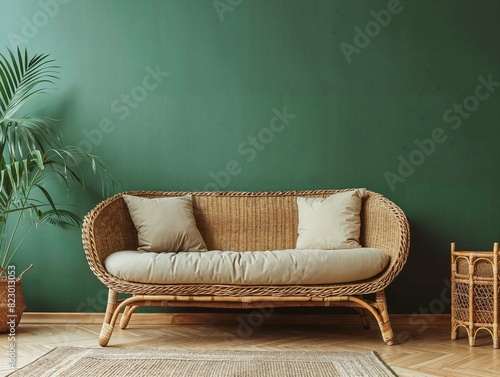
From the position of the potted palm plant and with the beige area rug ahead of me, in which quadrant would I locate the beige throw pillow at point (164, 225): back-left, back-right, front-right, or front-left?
front-left

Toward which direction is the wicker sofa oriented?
toward the camera

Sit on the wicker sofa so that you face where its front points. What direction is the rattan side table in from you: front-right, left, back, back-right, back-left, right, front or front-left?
left

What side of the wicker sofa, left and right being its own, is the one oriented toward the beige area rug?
front

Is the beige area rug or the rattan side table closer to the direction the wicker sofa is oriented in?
the beige area rug

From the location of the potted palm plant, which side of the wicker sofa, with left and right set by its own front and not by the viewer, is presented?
right
